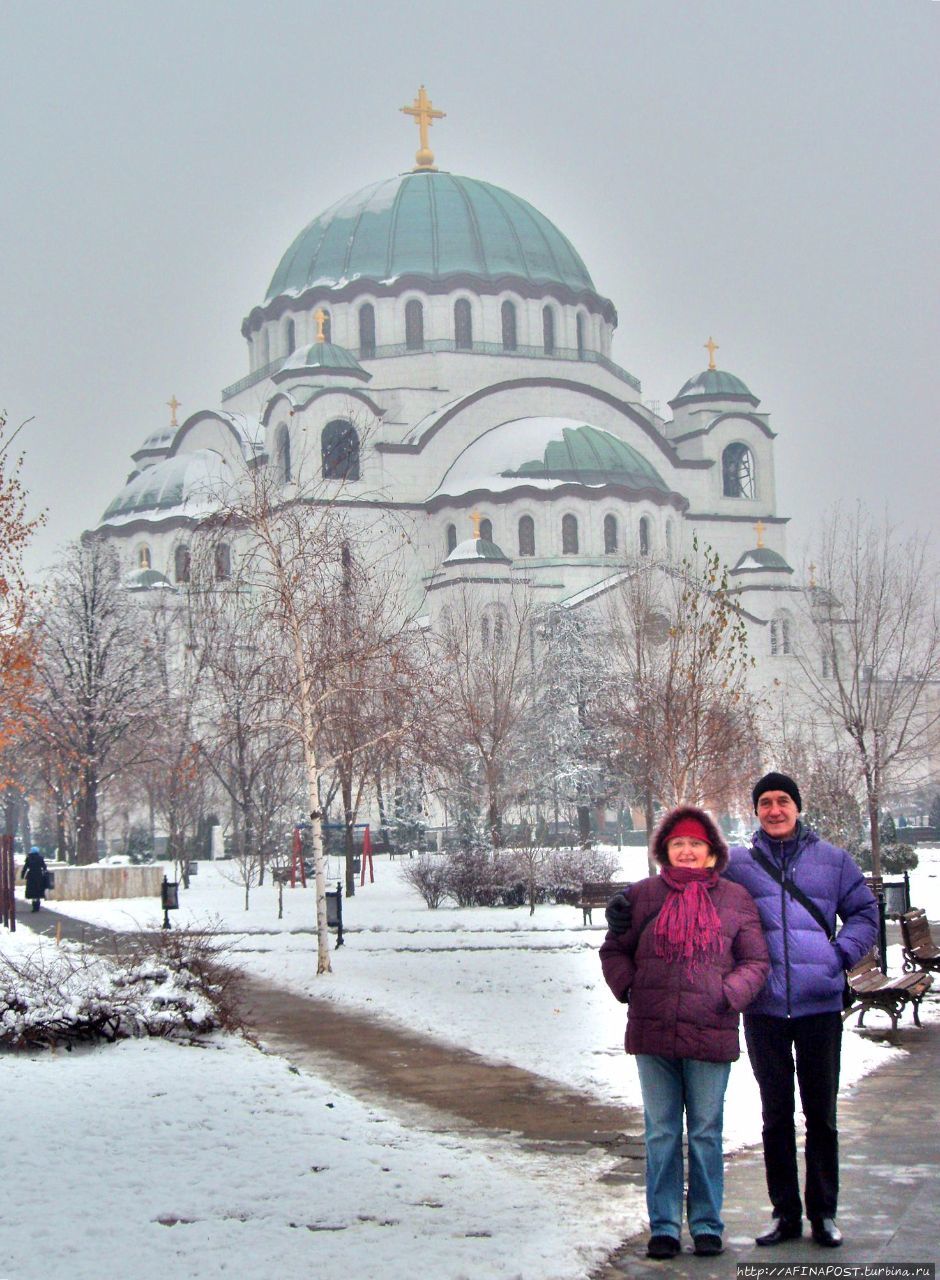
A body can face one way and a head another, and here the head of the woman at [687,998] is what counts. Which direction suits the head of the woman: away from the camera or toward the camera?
toward the camera

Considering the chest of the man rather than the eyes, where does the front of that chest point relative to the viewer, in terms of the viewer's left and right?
facing the viewer

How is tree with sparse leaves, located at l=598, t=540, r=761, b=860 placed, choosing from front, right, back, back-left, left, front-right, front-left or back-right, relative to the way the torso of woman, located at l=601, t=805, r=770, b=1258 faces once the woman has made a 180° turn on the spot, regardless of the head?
front

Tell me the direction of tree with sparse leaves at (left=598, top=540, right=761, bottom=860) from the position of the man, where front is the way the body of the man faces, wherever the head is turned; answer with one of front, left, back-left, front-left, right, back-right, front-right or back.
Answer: back

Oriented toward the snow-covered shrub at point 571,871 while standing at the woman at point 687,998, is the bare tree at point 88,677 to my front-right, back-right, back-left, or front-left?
front-left

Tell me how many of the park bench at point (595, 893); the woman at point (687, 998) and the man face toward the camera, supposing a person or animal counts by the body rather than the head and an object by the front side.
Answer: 3

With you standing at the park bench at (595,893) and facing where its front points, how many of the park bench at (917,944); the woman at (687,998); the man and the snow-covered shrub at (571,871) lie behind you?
1

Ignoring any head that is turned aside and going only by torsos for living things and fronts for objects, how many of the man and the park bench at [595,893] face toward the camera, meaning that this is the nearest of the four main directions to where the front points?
2

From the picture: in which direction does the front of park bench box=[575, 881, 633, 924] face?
toward the camera

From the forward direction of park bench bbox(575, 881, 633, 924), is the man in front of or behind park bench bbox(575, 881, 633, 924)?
in front

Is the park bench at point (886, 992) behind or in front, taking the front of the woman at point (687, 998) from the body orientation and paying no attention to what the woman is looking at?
behind
